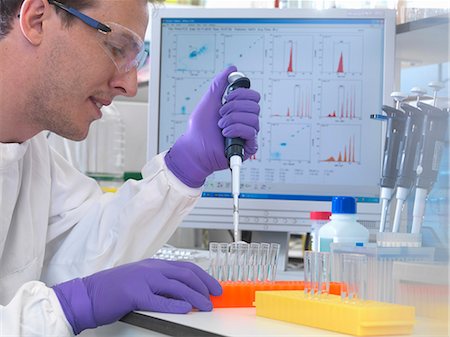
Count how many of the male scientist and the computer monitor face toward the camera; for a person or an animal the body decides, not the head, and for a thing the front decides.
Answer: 1

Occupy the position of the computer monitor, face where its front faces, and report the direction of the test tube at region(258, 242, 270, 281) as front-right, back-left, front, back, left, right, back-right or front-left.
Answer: front

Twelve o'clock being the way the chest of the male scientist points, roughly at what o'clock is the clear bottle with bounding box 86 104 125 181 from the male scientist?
The clear bottle is roughly at 9 o'clock from the male scientist.

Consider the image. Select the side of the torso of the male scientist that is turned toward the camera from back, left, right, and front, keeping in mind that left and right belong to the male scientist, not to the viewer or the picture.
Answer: right

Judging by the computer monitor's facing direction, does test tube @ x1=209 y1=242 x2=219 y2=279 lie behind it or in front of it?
in front

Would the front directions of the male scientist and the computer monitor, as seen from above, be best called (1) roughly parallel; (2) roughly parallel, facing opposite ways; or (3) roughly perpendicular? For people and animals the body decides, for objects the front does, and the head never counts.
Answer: roughly perpendicular

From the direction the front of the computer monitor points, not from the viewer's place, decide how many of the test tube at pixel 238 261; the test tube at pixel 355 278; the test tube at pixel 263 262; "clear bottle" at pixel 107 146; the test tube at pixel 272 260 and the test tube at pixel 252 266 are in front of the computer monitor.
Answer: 5

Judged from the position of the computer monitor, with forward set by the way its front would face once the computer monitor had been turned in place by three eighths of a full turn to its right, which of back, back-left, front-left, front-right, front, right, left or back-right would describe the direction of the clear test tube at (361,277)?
back-left

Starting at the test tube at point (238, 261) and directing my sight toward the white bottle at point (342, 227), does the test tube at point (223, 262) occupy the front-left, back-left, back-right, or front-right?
back-left

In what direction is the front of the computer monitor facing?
toward the camera

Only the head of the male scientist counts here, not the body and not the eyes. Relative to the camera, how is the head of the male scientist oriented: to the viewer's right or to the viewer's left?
to the viewer's right

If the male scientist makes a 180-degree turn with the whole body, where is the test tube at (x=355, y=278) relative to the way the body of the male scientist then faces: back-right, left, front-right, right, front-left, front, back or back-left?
back-left
